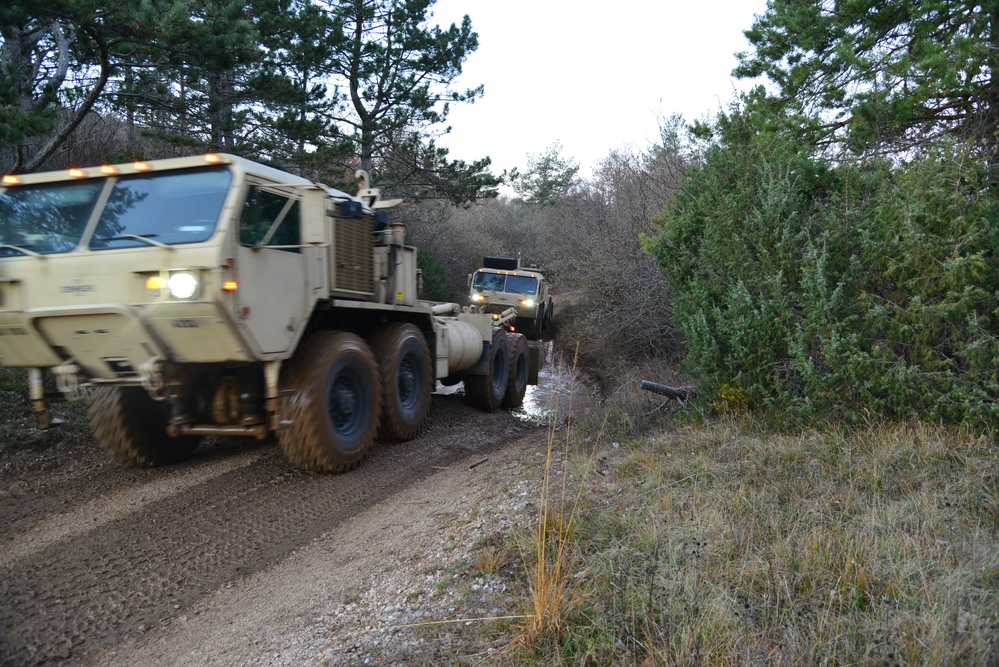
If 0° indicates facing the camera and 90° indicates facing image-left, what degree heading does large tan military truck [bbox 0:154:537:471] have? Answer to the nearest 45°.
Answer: approximately 45°

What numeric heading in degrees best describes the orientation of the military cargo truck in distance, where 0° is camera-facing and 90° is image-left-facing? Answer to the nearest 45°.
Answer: approximately 0°

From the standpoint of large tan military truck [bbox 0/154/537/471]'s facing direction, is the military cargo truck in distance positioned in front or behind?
behind

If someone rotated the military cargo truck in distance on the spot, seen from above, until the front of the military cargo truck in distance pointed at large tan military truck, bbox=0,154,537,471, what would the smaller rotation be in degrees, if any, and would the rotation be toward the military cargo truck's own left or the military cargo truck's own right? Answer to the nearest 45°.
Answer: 0° — it already faces it

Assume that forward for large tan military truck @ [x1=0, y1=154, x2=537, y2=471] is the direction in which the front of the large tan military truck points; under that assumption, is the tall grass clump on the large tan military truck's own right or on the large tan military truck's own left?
on the large tan military truck's own left

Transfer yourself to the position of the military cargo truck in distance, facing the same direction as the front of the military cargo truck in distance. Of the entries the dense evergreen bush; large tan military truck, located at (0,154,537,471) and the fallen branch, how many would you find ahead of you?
3

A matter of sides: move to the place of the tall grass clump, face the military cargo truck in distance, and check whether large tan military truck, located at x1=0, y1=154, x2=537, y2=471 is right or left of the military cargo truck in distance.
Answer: left

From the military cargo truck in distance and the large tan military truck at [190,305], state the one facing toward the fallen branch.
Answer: the military cargo truck in distance

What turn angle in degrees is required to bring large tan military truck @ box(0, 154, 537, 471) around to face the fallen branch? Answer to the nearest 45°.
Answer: approximately 135° to its left
